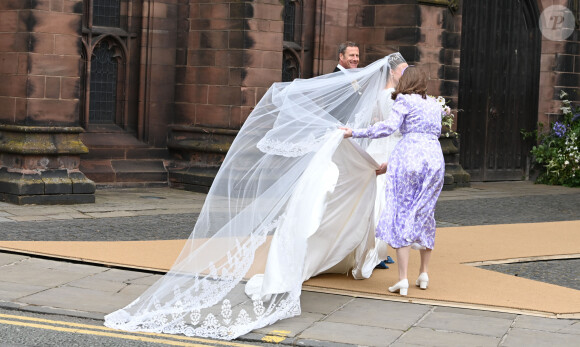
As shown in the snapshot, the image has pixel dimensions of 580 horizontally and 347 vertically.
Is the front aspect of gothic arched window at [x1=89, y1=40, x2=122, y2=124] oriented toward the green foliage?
no

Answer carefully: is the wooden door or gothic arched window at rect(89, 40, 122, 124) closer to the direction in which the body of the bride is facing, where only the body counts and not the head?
the wooden door

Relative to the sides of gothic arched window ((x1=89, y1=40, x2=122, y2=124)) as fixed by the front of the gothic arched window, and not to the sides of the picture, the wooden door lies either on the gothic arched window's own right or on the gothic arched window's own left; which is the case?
on the gothic arched window's own left

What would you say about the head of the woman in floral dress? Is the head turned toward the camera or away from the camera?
away from the camera

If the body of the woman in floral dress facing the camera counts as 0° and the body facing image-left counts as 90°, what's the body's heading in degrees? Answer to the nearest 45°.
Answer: approximately 135°

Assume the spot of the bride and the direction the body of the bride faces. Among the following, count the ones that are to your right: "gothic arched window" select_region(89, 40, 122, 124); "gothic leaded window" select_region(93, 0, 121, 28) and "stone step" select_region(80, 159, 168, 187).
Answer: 0

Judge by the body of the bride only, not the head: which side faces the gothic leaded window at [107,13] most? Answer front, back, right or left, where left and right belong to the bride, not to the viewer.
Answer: left

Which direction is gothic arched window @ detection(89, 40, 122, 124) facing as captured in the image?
toward the camera

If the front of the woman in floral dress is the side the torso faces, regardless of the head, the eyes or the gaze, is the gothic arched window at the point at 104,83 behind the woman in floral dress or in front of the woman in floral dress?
in front

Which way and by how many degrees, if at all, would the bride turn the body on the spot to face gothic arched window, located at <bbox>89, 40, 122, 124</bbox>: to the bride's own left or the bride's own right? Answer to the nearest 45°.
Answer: approximately 90° to the bride's own left
